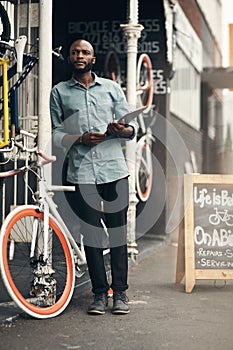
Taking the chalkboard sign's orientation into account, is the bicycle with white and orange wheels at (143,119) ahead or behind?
behind

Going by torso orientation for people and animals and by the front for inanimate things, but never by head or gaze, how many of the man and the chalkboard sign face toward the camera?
2

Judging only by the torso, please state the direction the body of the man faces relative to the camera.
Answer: toward the camera

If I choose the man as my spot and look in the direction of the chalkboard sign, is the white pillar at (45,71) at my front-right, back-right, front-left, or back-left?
back-left

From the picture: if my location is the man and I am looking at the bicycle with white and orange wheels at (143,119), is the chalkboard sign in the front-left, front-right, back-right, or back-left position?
front-right

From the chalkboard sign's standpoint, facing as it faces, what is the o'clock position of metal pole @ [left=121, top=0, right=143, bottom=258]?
The metal pole is roughly at 5 o'clock from the chalkboard sign.

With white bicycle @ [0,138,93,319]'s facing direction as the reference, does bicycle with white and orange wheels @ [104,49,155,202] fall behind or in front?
behind

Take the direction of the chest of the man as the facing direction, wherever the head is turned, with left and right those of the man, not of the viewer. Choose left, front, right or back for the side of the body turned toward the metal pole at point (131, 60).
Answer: back

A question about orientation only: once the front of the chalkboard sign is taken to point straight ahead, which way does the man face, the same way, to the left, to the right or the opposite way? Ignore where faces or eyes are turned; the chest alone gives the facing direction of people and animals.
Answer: the same way

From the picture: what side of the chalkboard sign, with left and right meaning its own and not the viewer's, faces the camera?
front

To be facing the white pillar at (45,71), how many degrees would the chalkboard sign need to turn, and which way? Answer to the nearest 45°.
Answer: approximately 45° to its right

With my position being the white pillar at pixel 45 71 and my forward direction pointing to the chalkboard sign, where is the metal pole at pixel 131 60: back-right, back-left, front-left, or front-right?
front-left
